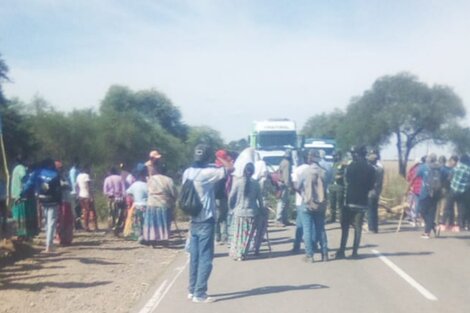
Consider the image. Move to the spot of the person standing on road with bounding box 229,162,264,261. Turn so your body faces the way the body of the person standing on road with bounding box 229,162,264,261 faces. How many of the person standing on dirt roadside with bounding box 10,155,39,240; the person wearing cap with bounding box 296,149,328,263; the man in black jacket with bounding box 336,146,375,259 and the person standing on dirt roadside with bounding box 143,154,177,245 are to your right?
2

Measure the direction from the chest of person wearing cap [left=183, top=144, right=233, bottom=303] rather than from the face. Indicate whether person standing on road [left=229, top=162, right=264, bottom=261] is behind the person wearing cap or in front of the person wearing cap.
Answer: in front

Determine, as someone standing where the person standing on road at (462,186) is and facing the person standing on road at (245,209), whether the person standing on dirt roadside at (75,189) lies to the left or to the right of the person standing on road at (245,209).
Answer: right

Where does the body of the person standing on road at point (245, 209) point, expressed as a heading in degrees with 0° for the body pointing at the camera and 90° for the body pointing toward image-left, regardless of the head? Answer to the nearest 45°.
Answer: approximately 180°

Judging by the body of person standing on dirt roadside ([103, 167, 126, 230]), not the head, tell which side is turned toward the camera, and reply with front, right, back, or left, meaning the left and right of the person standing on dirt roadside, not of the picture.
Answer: back

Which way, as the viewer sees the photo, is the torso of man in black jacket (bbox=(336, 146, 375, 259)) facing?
away from the camera

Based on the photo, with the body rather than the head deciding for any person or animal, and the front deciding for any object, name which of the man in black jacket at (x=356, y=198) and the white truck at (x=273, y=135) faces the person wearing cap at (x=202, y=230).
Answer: the white truck

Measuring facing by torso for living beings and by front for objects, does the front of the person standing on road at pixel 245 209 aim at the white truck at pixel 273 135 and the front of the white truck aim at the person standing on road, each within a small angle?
yes
